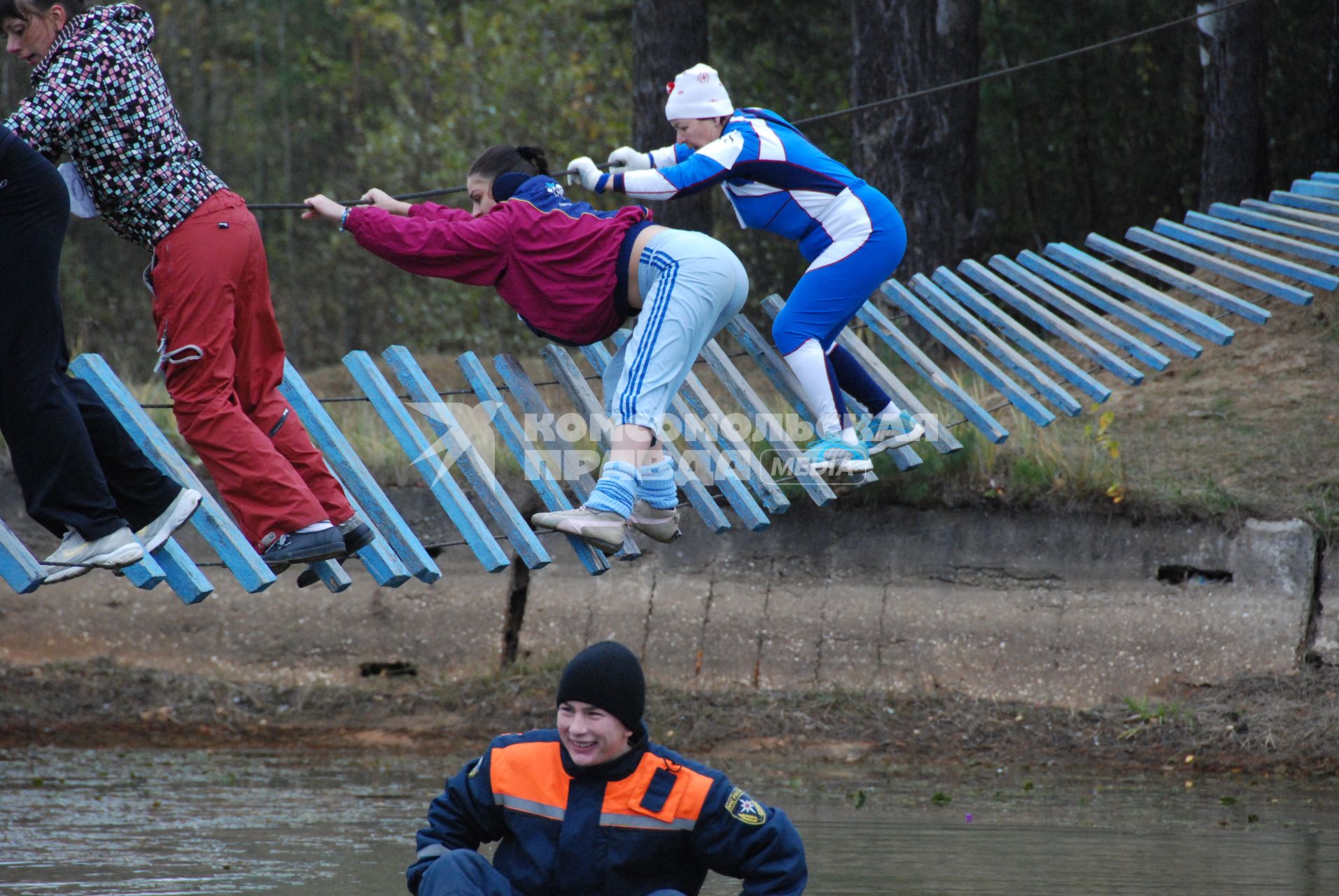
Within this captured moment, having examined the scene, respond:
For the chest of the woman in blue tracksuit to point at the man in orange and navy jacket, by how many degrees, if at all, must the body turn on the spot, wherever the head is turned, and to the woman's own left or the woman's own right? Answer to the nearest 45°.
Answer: approximately 90° to the woman's own left

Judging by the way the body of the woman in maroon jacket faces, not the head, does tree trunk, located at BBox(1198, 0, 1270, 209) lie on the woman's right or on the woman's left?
on the woman's right

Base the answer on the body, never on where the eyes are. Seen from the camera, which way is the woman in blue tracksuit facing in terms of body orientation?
to the viewer's left

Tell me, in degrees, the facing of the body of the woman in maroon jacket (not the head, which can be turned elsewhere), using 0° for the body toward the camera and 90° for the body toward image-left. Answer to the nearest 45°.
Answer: approximately 90°

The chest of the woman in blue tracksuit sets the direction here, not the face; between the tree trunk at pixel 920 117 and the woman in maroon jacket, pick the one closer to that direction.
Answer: the woman in maroon jacket

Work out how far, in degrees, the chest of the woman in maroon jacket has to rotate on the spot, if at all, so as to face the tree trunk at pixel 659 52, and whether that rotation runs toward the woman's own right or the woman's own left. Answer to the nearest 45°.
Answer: approximately 90° to the woman's own right

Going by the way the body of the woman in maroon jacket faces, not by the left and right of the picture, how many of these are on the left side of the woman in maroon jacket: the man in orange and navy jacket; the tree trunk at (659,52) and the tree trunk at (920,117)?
1

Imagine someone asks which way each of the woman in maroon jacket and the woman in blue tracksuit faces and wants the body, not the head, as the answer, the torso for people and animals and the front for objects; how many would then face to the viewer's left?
2

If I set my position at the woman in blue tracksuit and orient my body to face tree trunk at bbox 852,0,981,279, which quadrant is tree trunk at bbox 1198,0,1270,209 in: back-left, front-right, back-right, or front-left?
front-right

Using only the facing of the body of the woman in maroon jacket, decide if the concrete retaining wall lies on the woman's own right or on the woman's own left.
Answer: on the woman's own right

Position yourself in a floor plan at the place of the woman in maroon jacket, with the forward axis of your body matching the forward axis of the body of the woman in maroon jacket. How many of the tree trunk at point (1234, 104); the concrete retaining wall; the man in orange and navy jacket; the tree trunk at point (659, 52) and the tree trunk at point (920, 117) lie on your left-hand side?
1

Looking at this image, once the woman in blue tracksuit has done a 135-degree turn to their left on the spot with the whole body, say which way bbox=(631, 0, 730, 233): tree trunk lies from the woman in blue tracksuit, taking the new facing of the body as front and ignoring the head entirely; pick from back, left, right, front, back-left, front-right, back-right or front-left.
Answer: back-left
